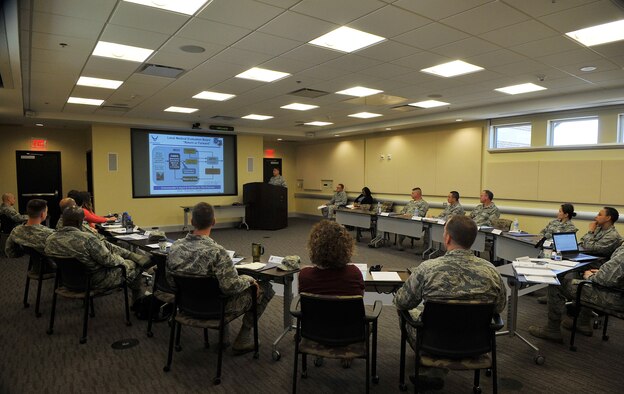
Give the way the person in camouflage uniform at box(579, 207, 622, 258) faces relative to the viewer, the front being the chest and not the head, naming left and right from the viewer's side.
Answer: facing to the left of the viewer

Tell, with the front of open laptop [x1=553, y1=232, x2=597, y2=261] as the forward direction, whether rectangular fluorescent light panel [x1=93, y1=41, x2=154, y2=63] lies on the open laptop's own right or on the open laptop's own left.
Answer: on the open laptop's own right

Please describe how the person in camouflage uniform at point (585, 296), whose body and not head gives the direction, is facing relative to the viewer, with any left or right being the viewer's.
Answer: facing to the left of the viewer

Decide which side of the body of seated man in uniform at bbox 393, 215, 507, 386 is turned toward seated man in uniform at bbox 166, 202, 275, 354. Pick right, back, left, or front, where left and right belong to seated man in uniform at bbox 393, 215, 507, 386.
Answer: left

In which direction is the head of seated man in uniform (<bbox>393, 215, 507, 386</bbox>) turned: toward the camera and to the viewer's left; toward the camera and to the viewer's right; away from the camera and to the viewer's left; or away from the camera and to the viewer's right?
away from the camera and to the viewer's left

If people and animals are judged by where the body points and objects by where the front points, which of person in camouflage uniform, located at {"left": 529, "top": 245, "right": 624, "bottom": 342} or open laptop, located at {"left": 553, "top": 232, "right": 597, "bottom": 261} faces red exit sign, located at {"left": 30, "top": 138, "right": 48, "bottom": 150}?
the person in camouflage uniform

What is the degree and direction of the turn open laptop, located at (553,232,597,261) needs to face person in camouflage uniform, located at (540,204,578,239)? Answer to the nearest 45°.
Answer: approximately 135° to its left

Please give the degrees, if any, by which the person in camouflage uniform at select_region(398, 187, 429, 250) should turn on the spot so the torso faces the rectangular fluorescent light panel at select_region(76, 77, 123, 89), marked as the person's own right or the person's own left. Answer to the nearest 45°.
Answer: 0° — they already face it

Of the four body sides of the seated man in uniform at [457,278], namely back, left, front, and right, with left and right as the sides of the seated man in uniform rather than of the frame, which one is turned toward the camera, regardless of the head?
back

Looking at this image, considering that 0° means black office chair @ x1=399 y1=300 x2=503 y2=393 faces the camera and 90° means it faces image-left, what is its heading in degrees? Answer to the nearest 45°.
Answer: approximately 180°

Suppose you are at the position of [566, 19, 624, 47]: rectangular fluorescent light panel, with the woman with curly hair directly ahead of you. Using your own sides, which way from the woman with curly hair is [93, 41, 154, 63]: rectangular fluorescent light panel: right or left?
right
